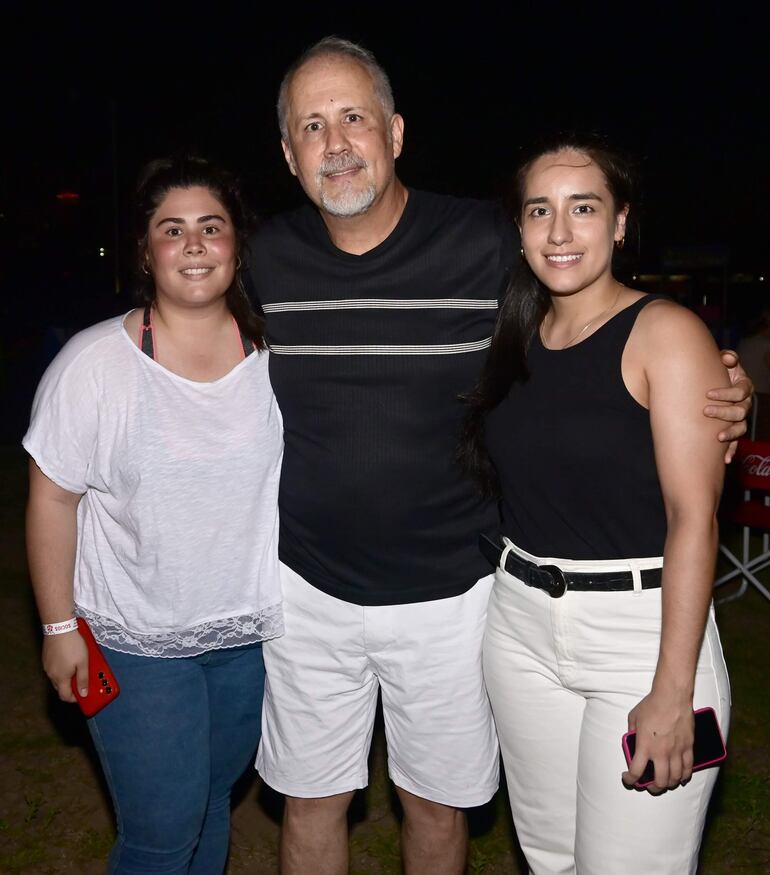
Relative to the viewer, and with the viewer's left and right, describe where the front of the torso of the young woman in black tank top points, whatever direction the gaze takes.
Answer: facing the viewer and to the left of the viewer

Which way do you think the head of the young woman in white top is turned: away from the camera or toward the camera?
toward the camera

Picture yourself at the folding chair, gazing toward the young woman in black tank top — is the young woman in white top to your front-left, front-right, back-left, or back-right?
front-right

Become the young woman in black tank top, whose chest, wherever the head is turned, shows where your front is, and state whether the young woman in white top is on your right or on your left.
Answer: on your right

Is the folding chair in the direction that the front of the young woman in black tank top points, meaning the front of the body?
no

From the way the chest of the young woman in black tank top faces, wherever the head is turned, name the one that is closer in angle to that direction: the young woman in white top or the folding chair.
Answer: the young woman in white top
